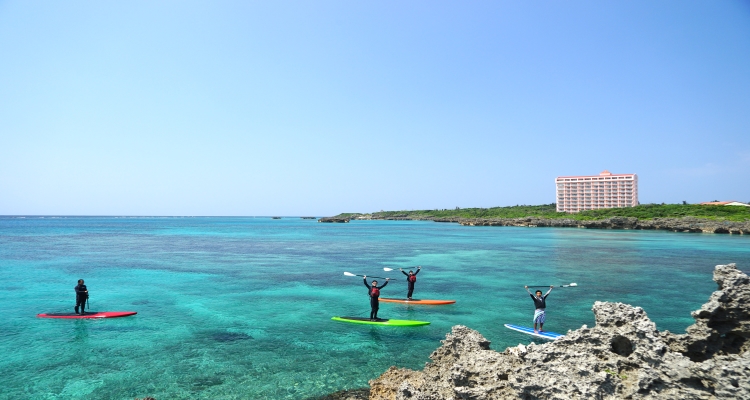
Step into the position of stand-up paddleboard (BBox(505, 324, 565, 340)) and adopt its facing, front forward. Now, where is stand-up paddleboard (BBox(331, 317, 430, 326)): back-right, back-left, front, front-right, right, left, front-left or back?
front

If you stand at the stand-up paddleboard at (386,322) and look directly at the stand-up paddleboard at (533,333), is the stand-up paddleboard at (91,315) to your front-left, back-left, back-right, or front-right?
back-right

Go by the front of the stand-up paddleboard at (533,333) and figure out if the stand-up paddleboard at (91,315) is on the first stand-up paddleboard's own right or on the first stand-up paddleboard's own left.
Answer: on the first stand-up paddleboard's own right
